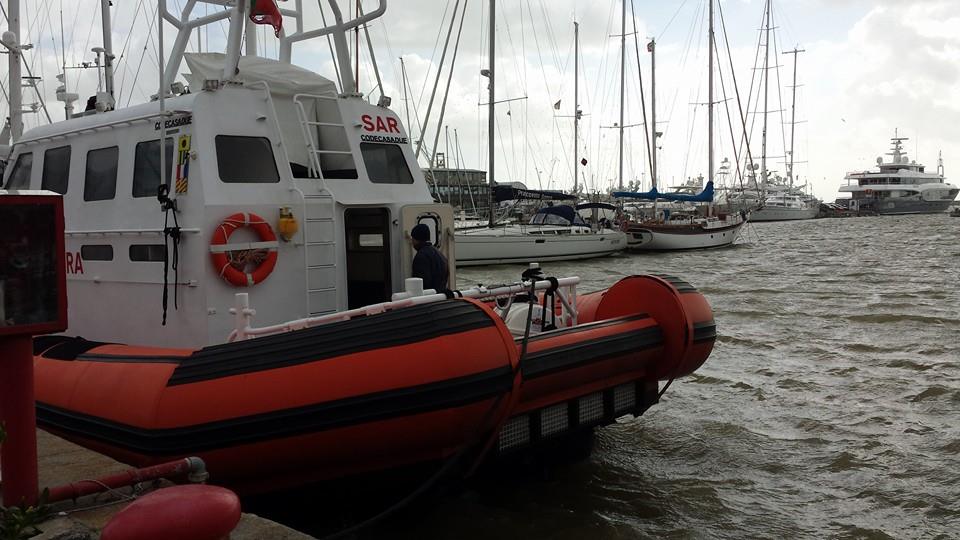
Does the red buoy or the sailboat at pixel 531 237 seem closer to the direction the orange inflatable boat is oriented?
the sailboat

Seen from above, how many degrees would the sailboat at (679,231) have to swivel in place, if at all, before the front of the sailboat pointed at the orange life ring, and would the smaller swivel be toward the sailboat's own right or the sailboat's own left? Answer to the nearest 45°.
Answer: approximately 135° to the sailboat's own right

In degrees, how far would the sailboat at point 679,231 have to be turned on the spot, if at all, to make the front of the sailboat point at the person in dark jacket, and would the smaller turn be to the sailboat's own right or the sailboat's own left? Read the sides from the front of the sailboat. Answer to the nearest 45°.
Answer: approximately 135° to the sailboat's own right

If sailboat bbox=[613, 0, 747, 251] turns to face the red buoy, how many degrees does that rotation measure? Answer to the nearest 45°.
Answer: approximately 135° to its right

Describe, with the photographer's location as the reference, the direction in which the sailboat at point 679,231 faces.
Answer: facing away from the viewer and to the right of the viewer

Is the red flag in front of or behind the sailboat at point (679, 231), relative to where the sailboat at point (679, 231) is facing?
behind

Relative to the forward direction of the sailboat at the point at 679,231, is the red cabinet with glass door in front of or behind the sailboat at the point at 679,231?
behind

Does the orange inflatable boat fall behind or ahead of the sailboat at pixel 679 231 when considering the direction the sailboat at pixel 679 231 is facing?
behind
